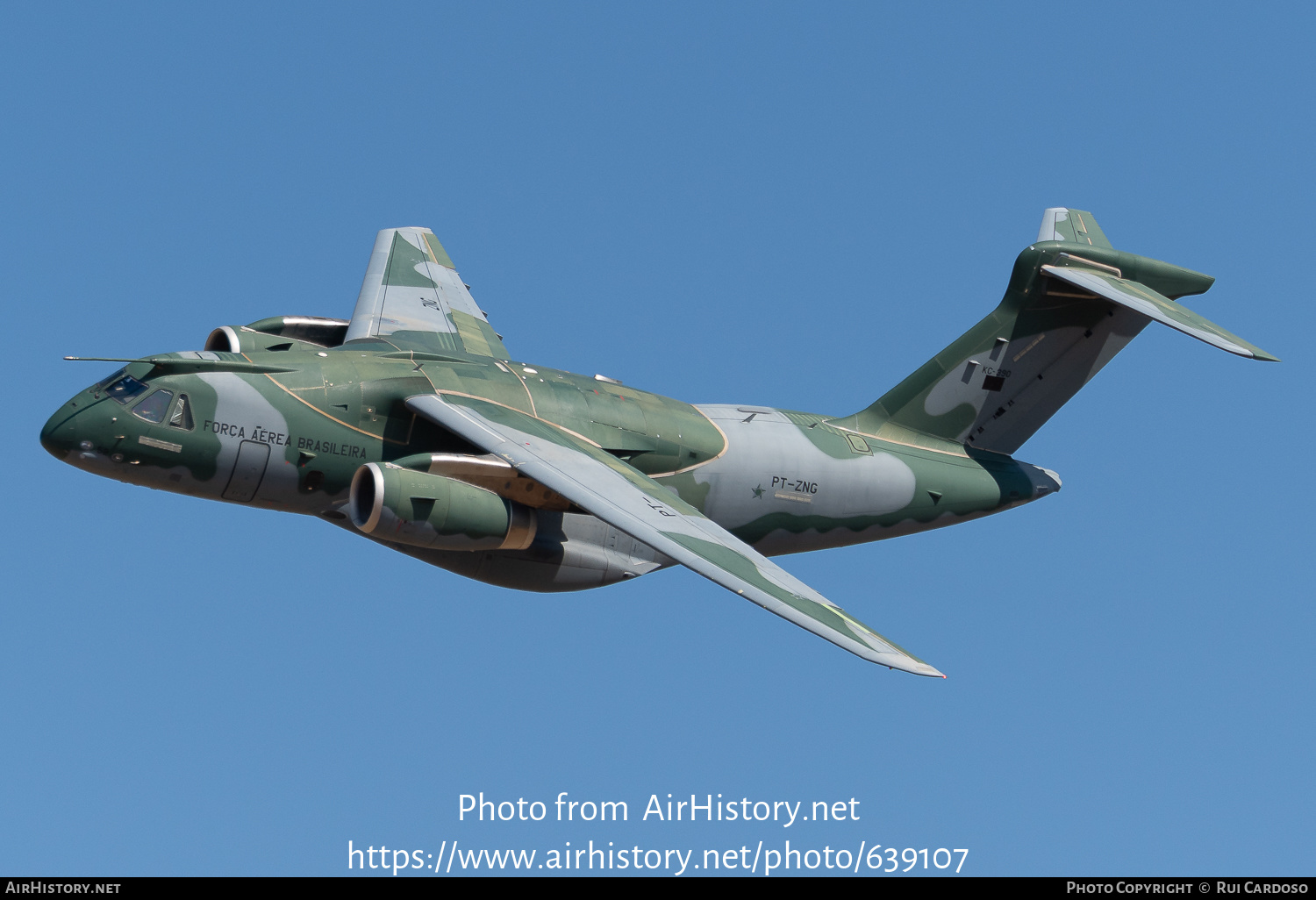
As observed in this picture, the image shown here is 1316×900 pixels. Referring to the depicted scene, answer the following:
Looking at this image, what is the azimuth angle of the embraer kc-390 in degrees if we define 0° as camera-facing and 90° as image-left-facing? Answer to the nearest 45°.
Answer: approximately 45°
